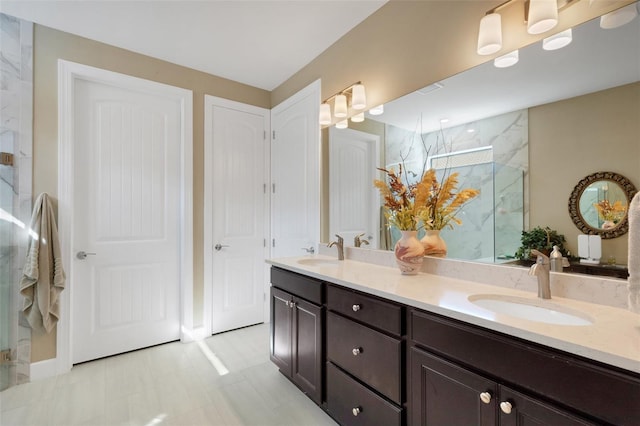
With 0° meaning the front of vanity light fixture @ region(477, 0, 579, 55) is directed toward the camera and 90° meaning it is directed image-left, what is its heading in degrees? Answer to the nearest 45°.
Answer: approximately 45°

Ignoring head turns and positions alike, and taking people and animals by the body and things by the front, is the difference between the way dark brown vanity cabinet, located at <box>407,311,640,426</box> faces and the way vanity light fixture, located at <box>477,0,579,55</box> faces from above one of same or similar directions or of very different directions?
same or similar directions

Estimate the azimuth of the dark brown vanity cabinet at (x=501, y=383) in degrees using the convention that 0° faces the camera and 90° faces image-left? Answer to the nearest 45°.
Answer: approximately 45°

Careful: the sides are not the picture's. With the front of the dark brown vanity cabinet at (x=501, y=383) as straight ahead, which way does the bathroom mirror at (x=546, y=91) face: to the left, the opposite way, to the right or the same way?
the same way

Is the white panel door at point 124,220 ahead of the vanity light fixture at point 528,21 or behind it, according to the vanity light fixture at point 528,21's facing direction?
ahead

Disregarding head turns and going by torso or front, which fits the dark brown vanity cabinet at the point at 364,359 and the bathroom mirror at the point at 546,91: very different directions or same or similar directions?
same or similar directions

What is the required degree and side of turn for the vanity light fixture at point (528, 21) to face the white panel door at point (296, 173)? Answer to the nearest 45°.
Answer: approximately 45° to its right

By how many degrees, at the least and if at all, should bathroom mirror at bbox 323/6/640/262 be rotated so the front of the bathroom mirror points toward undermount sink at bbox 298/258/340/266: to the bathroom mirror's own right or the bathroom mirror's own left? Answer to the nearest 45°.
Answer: approximately 45° to the bathroom mirror's own right

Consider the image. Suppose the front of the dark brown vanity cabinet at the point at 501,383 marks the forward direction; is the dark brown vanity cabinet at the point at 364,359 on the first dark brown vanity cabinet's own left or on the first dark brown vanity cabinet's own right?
on the first dark brown vanity cabinet's own right

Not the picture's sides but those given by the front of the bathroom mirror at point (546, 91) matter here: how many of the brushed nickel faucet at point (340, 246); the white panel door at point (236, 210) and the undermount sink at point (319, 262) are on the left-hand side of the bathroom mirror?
0

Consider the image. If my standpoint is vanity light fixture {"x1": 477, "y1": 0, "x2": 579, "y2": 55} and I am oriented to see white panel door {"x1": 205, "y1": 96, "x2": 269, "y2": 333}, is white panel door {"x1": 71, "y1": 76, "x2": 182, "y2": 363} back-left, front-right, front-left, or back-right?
front-left

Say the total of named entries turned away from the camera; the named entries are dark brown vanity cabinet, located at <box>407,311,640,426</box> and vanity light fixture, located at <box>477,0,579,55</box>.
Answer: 0

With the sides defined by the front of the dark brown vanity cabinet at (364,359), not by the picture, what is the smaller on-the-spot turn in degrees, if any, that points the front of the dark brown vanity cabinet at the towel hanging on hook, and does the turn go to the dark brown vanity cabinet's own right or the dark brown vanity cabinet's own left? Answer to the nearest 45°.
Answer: approximately 45° to the dark brown vanity cabinet's own right

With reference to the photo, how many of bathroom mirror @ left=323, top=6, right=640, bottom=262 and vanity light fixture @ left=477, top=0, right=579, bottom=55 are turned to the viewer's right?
0
